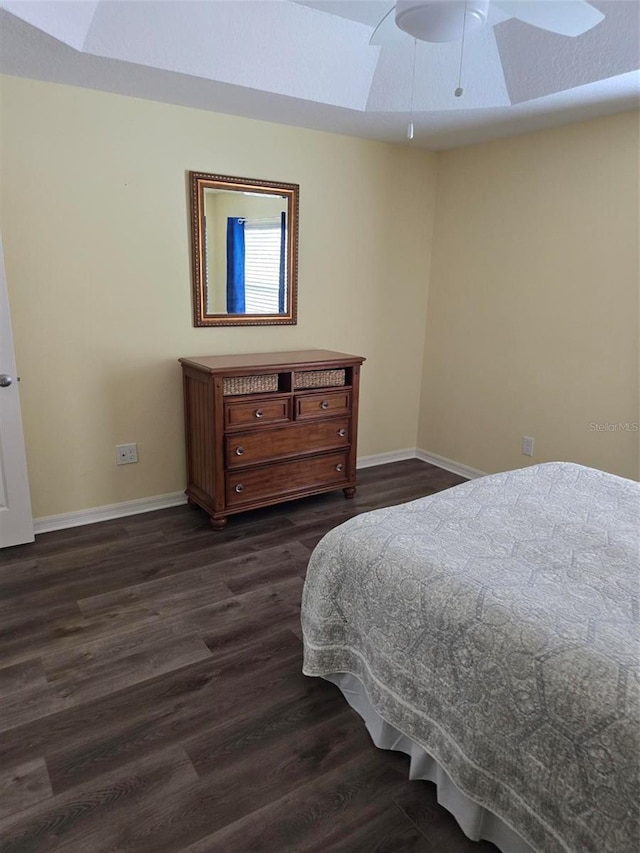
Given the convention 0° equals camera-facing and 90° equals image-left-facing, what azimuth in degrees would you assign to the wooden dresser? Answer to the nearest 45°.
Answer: approximately 315°

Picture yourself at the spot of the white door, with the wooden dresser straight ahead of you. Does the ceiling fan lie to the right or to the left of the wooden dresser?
right

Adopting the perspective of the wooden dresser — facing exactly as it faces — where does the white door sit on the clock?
The white door is roughly at 4 o'clock from the wooden dresser.

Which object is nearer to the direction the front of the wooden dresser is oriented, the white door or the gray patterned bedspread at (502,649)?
the gray patterned bedspread
